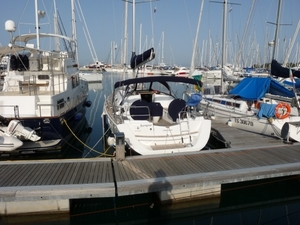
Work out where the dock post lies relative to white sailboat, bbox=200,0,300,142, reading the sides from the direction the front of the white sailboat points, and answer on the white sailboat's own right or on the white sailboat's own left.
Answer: on the white sailboat's own left

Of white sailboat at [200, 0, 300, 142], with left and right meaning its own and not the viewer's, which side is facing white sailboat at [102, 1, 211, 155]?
left

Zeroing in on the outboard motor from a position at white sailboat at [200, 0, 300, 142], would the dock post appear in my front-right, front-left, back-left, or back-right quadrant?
front-left

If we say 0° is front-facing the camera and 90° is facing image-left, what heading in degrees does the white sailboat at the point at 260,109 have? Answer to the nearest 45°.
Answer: approximately 135°

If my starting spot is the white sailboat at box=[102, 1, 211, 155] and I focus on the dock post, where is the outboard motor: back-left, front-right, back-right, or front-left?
front-right

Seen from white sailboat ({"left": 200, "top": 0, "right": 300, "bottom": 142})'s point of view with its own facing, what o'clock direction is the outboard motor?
The outboard motor is roughly at 9 o'clock from the white sailboat.

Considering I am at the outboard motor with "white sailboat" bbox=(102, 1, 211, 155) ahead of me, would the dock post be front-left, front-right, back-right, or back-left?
front-right

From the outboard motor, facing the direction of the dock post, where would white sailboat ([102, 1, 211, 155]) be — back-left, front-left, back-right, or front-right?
front-left
